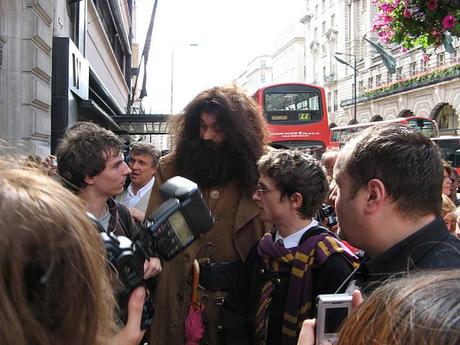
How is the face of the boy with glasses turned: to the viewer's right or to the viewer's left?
to the viewer's left

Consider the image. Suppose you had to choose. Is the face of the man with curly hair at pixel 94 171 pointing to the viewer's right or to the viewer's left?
to the viewer's right

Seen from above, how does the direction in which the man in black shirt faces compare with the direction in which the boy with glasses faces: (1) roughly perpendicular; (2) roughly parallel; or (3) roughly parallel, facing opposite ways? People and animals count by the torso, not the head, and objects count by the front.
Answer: roughly perpendicular

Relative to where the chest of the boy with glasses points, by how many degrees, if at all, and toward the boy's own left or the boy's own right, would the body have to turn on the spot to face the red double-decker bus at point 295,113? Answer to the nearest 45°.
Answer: approximately 135° to the boy's own right

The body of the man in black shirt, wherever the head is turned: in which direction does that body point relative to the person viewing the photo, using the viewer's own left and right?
facing away from the viewer and to the left of the viewer

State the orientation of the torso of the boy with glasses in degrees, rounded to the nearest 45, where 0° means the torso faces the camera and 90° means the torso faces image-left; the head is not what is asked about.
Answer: approximately 45°
